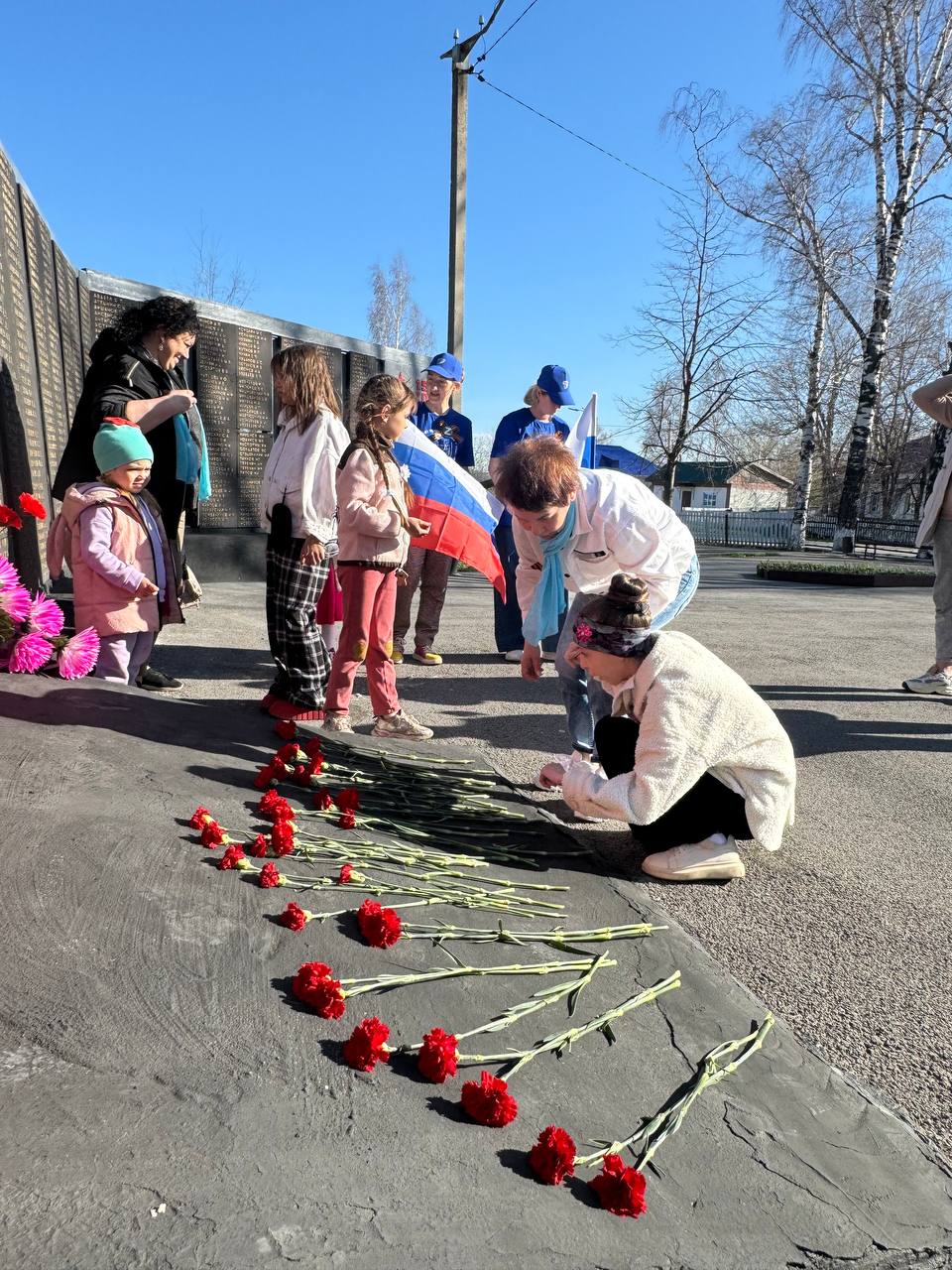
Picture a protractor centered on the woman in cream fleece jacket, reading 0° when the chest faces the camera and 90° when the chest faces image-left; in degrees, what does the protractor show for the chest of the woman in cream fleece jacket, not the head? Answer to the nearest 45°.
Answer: approximately 90°

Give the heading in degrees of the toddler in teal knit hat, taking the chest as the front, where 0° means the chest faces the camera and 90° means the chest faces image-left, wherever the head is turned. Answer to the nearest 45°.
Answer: approximately 315°

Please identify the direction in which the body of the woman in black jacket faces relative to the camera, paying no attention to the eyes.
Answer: to the viewer's right

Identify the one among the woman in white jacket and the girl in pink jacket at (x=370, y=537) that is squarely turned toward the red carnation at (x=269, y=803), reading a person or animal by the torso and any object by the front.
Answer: the woman in white jacket

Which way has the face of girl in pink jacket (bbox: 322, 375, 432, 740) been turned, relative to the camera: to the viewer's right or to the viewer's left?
to the viewer's right

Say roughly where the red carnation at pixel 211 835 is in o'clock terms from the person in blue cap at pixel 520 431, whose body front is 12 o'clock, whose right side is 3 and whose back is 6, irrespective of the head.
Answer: The red carnation is roughly at 2 o'clock from the person in blue cap.

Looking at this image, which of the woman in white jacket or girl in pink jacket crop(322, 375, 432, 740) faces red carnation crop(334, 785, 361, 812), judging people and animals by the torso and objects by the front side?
the woman in white jacket

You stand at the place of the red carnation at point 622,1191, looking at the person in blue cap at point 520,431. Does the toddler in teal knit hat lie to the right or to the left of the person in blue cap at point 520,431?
left

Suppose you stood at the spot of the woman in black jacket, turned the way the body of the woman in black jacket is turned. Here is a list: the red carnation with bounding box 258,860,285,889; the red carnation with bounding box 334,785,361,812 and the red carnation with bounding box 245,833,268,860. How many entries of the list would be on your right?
3

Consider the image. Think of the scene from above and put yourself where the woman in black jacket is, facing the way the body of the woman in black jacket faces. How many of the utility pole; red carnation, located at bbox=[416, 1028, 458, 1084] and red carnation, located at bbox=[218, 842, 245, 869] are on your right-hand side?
2

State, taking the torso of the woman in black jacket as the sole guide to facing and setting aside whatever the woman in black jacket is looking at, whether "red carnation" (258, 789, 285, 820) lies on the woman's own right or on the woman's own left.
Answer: on the woman's own right

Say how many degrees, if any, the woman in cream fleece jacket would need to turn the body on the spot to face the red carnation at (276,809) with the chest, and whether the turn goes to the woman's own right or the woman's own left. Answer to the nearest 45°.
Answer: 0° — they already face it
